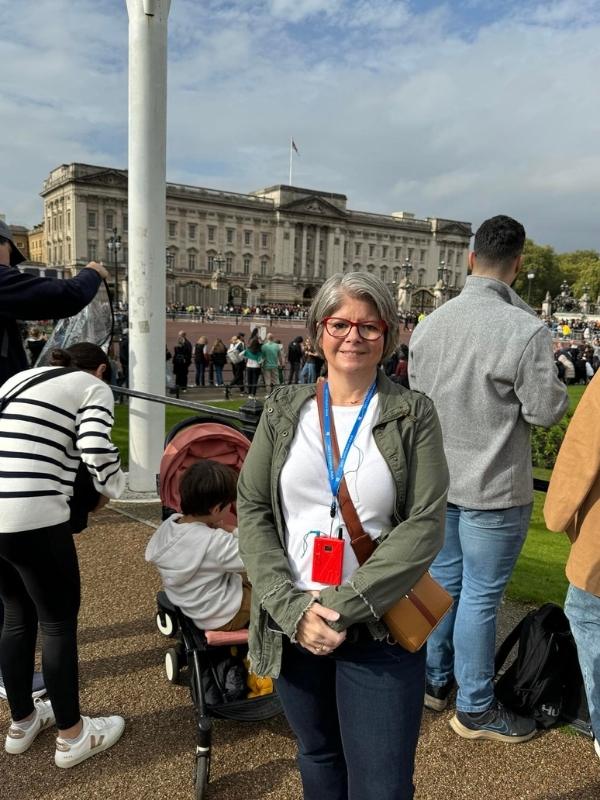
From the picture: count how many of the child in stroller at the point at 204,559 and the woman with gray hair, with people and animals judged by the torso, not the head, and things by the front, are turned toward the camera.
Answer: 1

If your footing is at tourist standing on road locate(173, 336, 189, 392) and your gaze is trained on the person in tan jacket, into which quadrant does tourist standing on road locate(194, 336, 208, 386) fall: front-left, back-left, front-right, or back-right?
back-left

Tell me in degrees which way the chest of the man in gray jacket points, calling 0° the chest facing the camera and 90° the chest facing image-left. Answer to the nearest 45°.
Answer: approximately 225°

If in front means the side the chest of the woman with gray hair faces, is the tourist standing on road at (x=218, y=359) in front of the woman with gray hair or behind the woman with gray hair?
behind

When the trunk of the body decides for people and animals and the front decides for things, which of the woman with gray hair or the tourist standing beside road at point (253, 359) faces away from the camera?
the tourist standing beside road

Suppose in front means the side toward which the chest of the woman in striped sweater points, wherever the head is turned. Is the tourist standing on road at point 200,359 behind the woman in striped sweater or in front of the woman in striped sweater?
in front

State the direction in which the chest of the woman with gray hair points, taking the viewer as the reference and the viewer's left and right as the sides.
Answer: facing the viewer

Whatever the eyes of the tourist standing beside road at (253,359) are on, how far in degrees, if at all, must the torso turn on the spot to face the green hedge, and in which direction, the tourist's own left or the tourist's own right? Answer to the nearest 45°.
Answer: approximately 135° to the tourist's own right

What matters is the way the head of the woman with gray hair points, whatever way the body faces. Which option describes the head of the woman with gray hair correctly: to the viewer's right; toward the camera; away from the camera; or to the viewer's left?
toward the camera

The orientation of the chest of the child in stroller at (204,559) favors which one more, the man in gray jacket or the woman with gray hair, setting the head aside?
the man in gray jacket

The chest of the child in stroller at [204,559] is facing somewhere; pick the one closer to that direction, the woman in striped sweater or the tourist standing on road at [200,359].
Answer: the tourist standing on road
